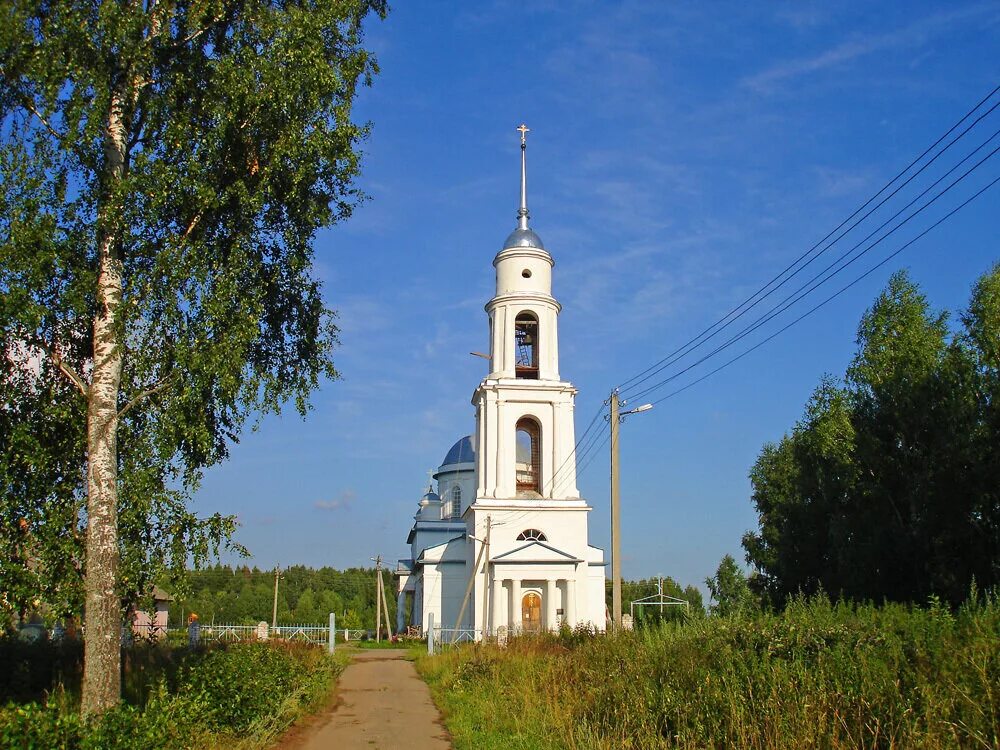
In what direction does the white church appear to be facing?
toward the camera

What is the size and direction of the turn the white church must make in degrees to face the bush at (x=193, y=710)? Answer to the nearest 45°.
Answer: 0° — it already faces it

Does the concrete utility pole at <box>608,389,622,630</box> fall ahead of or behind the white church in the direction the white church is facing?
ahead

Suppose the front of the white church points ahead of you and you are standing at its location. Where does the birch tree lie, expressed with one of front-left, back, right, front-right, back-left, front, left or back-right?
front
